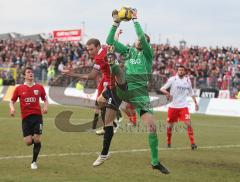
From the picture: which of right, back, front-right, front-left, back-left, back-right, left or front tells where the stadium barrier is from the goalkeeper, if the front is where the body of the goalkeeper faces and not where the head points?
back-right

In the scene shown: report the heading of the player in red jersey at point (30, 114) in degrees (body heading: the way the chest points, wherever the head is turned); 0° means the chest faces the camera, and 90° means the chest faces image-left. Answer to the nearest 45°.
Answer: approximately 0°

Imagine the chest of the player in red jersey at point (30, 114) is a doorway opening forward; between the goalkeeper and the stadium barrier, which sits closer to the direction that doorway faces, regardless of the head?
the goalkeeper

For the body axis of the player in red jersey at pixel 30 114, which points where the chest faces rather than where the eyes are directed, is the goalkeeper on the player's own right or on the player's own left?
on the player's own left

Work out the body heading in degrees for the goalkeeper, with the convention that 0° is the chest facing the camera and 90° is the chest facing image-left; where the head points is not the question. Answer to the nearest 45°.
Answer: approximately 45°

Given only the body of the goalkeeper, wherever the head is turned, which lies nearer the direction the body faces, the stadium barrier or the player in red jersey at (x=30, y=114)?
the player in red jersey
